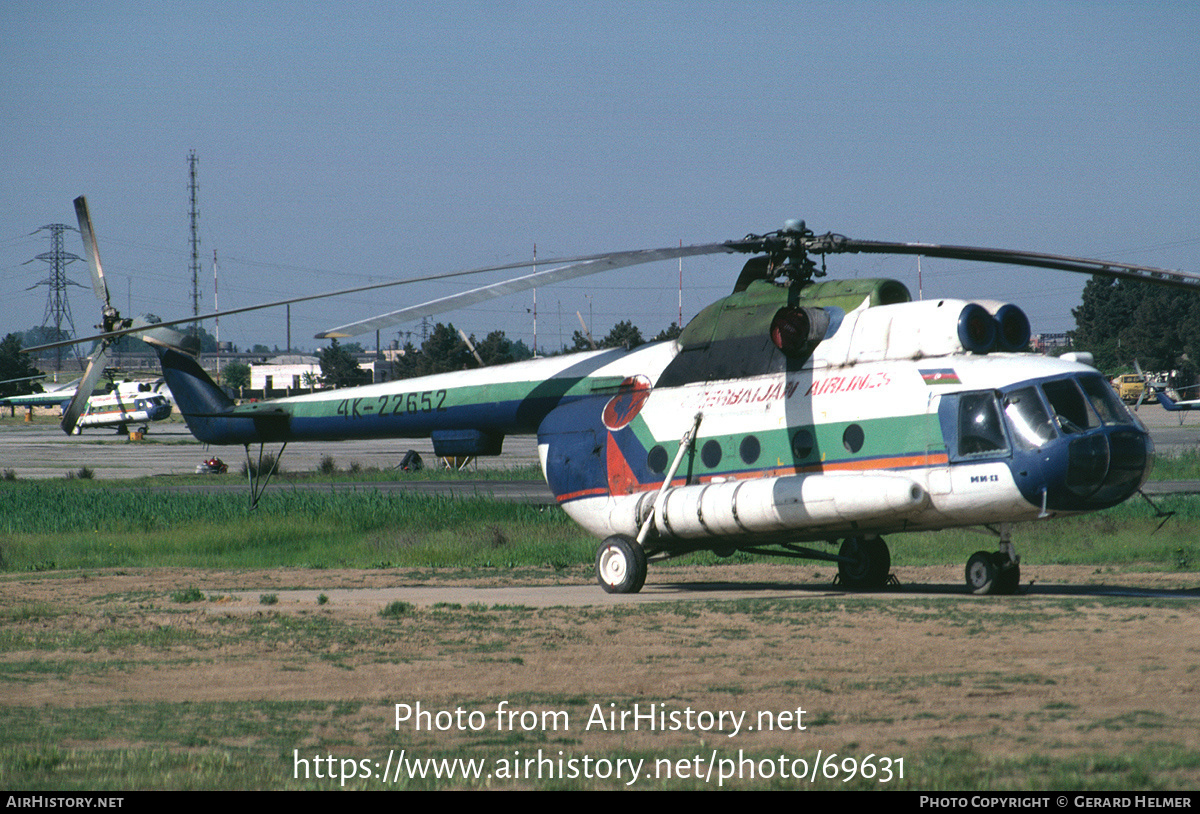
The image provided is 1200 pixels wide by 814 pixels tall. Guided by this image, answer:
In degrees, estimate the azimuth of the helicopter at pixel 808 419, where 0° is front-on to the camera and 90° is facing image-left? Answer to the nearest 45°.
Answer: approximately 315°
